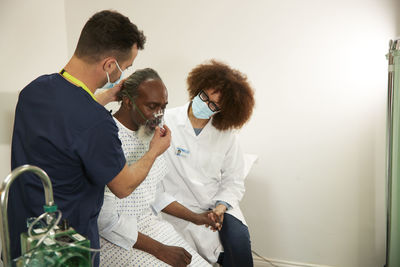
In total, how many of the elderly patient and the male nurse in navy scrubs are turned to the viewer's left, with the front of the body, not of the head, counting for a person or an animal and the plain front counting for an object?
0

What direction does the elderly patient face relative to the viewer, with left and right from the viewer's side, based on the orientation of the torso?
facing the viewer and to the right of the viewer

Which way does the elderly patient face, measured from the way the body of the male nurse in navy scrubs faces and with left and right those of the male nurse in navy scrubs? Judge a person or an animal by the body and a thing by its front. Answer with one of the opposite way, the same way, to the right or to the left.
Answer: to the right

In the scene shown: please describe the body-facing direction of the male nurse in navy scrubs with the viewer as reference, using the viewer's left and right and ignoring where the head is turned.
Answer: facing away from the viewer and to the right of the viewer

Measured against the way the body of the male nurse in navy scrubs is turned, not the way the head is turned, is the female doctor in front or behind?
in front

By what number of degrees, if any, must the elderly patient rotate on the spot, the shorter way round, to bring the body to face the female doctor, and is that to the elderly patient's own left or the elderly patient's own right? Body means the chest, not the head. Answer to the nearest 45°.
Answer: approximately 90° to the elderly patient's own left
